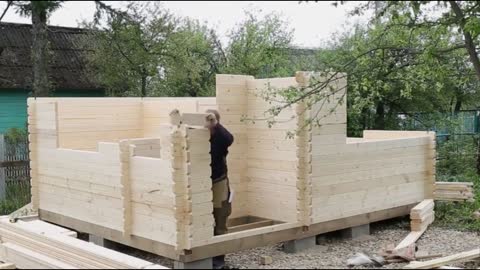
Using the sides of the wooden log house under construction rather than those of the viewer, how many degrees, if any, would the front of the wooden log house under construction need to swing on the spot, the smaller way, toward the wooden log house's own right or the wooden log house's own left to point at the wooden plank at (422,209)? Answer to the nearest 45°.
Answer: approximately 45° to the wooden log house's own left

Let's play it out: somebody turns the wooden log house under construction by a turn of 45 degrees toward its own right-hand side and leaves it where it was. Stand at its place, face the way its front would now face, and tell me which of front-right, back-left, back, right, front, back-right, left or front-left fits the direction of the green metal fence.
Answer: back-left

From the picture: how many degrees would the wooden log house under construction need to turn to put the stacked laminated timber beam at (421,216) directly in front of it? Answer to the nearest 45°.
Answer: approximately 45° to its left

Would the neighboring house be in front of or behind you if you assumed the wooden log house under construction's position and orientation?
behind

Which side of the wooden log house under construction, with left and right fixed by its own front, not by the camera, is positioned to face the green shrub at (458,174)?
left

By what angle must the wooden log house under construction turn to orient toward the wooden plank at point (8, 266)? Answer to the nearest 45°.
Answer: approximately 90° to its right

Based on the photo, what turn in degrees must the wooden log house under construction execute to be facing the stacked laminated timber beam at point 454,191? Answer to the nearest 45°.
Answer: approximately 90° to its left

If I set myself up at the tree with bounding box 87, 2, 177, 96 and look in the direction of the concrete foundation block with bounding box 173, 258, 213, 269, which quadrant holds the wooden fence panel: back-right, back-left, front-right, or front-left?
front-right
